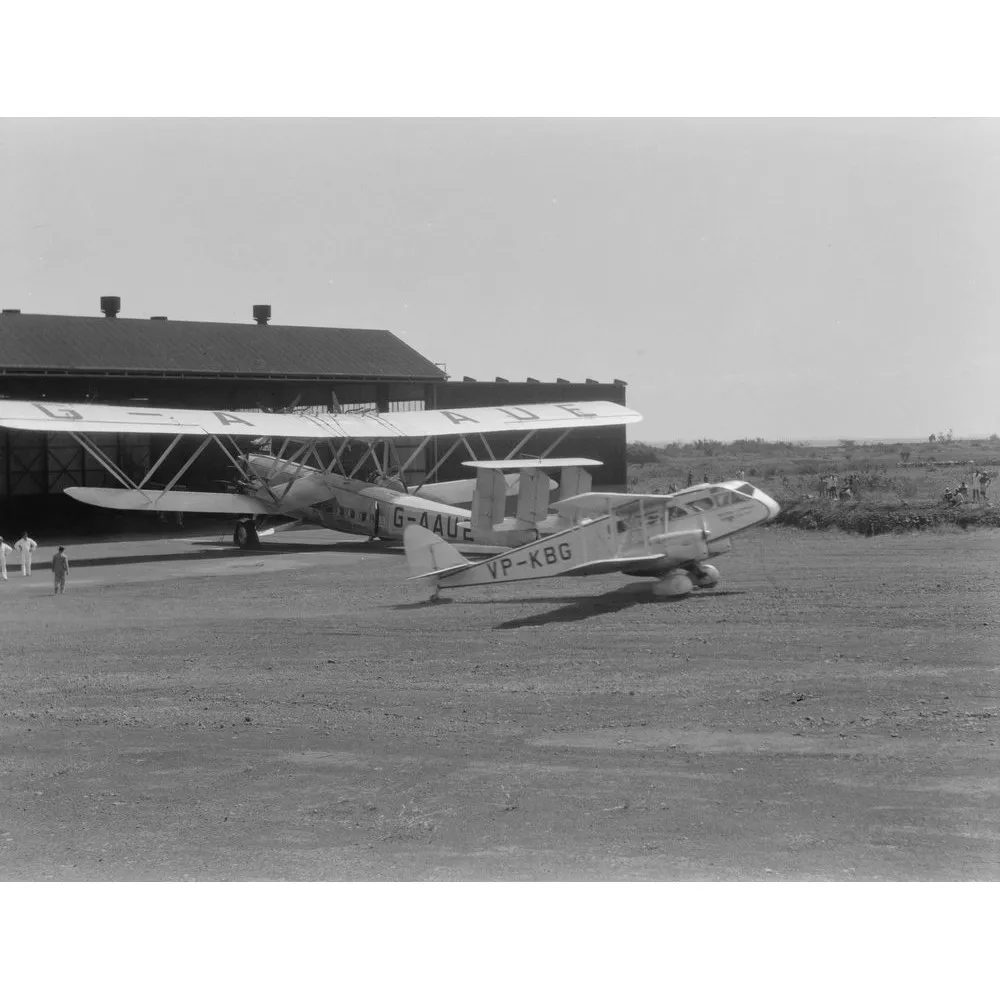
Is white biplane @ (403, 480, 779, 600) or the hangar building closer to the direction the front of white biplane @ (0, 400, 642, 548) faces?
the hangar building

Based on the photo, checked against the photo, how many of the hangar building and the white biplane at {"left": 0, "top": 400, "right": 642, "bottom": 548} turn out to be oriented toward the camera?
1

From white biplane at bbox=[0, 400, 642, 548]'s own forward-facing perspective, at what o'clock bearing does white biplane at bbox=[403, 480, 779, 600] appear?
The white biplane at bbox=[403, 480, 779, 600] is roughly at 7 o'clock from the white biplane at bbox=[0, 400, 642, 548].

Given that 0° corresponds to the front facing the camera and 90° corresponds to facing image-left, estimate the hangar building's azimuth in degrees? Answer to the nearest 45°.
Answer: approximately 0°

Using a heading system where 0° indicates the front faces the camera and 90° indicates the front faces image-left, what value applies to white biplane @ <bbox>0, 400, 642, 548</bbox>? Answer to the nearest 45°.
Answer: approximately 135°
